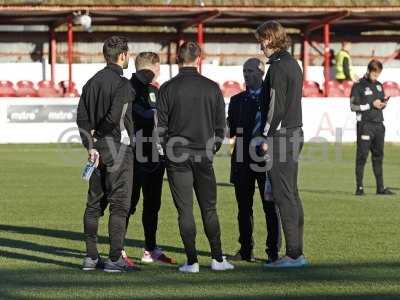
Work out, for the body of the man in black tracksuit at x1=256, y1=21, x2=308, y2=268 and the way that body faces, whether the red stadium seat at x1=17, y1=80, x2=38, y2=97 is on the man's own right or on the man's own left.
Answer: on the man's own right

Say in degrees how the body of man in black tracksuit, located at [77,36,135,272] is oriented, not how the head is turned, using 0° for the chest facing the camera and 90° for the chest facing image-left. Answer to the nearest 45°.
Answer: approximately 225°

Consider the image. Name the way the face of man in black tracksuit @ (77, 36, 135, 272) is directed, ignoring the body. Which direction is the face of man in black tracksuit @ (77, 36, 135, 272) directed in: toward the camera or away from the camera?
away from the camera

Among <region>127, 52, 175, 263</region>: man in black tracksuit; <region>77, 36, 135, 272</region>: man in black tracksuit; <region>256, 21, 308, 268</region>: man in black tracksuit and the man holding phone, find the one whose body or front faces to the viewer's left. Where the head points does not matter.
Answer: <region>256, 21, 308, 268</region>: man in black tracksuit

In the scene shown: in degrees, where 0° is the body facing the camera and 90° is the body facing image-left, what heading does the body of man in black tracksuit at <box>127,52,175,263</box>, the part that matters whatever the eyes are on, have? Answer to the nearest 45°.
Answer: approximately 270°

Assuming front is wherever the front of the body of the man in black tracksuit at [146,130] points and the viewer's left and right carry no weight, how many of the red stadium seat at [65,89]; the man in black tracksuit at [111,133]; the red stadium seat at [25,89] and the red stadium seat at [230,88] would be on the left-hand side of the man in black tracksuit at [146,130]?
3

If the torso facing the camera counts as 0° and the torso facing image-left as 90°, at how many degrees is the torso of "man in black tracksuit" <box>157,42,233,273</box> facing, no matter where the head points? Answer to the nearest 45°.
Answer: approximately 180°

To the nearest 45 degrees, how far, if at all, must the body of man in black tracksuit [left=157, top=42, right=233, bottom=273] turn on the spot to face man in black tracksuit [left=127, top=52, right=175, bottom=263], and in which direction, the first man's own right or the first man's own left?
approximately 45° to the first man's own left

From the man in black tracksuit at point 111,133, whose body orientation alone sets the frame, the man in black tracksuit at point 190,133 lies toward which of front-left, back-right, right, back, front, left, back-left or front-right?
front-right

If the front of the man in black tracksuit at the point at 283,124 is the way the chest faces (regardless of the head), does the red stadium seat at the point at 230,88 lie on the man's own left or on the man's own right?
on the man's own right

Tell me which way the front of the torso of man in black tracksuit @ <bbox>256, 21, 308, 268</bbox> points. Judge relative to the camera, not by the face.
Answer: to the viewer's left

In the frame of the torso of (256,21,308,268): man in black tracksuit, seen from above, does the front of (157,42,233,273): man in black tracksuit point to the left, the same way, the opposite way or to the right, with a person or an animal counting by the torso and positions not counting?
to the right
